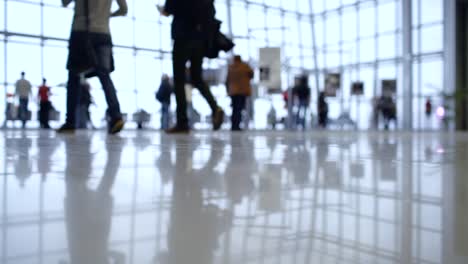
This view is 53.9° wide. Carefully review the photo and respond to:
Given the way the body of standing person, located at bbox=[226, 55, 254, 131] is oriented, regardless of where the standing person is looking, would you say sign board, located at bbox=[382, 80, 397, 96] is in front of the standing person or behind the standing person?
in front

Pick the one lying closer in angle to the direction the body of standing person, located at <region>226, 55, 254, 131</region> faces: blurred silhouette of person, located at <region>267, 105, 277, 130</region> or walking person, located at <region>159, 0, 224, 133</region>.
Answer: the blurred silhouette of person

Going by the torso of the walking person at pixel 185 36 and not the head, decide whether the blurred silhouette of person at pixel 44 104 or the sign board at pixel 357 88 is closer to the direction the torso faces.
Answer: the blurred silhouette of person

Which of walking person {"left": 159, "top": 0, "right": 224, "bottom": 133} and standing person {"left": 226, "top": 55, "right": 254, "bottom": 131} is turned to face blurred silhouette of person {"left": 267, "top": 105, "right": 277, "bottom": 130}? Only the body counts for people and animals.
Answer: standing person {"left": 226, "top": 55, "right": 254, "bottom": 131}

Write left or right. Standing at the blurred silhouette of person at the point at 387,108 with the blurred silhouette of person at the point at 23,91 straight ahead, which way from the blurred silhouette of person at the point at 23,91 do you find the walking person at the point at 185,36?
left

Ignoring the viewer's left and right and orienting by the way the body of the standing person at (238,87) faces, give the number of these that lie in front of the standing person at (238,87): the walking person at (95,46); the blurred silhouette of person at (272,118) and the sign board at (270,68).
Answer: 2

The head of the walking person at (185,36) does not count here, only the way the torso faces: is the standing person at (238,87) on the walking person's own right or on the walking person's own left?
on the walking person's own right

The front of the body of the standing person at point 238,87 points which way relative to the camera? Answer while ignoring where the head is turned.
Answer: away from the camera

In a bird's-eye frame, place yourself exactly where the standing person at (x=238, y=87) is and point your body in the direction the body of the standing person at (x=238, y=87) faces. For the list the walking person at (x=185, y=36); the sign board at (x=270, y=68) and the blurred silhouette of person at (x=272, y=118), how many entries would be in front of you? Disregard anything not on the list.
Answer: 2
